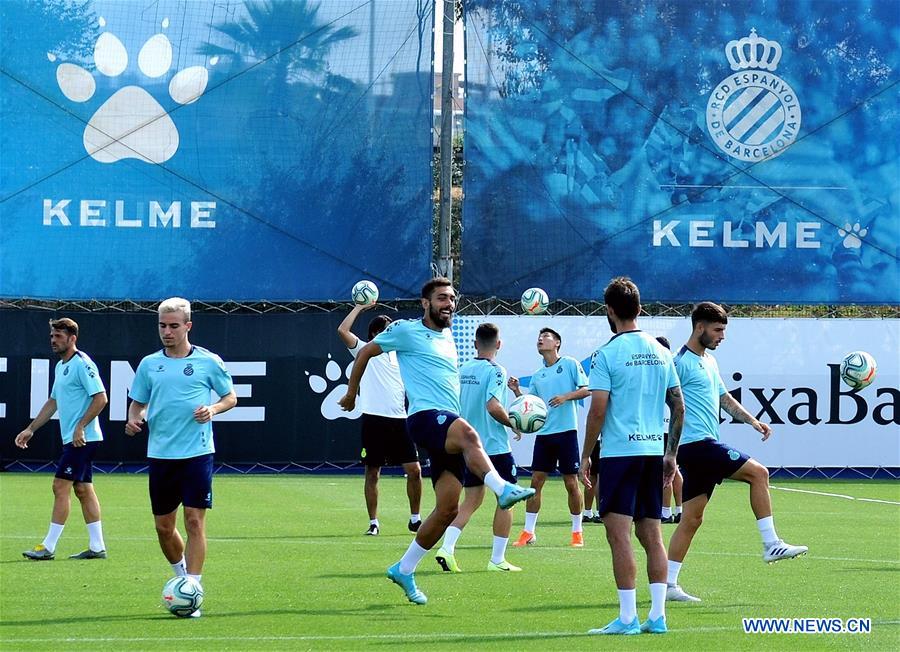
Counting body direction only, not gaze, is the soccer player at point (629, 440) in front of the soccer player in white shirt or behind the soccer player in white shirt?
in front

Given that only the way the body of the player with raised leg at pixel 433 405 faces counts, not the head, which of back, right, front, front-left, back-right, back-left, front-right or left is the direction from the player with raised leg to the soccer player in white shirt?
back-left

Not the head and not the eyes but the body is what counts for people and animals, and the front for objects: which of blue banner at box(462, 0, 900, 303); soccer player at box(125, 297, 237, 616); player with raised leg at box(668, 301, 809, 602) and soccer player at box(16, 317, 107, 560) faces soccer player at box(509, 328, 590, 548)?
the blue banner

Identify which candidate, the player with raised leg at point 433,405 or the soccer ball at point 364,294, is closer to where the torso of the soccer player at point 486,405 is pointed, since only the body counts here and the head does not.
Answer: the soccer ball

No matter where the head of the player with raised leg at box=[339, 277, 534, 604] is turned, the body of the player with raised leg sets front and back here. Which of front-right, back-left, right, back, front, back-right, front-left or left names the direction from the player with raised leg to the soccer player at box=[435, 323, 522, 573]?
back-left

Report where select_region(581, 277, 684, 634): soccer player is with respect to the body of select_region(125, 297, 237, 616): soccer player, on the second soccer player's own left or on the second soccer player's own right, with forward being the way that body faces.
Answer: on the second soccer player's own left

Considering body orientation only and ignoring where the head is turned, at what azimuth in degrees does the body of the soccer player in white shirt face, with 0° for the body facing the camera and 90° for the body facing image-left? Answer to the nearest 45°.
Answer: approximately 0°
